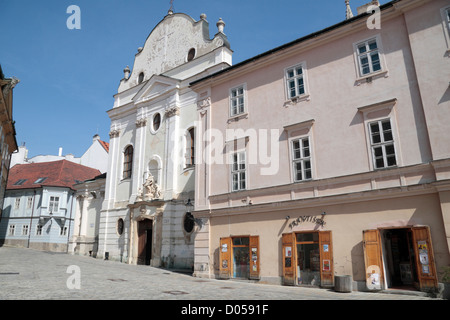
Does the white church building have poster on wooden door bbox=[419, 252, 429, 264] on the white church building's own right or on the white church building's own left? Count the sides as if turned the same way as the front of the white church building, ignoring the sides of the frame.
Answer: on the white church building's own left

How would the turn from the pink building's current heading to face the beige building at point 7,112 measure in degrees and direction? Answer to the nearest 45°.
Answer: approximately 45° to its right

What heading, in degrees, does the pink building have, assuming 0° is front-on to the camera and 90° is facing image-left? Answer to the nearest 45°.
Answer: approximately 45°

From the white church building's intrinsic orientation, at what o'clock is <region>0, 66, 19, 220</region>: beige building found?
The beige building is roughly at 2 o'clock from the white church building.

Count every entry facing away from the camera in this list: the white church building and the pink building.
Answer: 0

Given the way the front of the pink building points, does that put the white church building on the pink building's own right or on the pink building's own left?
on the pink building's own right

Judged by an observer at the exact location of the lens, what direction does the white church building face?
facing the viewer and to the left of the viewer

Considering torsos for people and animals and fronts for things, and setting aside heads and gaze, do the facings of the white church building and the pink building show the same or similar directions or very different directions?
same or similar directions

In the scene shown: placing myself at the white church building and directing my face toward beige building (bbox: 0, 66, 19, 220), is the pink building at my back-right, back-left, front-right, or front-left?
back-left

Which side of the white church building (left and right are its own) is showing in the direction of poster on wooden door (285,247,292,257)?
left
